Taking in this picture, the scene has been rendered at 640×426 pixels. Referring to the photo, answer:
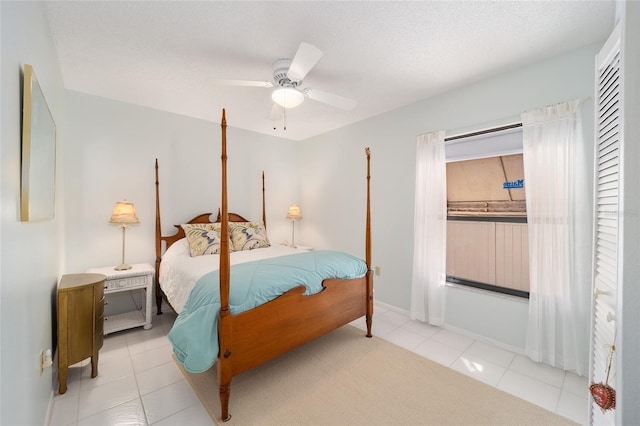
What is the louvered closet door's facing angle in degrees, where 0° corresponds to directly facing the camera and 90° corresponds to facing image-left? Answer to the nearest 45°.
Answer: approximately 90°

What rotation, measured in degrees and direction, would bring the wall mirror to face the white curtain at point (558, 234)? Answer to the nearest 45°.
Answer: approximately 45° to its right

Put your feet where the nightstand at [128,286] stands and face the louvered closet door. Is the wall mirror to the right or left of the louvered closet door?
right

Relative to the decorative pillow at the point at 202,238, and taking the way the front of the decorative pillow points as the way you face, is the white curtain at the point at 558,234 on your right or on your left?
on your left

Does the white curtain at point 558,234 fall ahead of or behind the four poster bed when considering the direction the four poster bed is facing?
ahead

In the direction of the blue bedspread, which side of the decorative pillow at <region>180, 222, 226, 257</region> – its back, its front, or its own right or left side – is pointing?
front

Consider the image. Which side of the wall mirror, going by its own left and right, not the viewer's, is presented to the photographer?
right

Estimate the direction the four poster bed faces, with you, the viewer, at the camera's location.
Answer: facing the viewer and to the right of the viewer

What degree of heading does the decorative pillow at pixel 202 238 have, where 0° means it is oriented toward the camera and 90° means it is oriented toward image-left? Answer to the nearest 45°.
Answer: approximately 0°

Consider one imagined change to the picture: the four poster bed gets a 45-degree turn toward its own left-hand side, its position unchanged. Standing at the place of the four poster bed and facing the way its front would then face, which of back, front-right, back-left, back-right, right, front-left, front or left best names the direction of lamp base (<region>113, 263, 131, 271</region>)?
back-left

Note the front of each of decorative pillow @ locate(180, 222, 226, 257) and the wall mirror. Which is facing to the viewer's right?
the wall mirror
